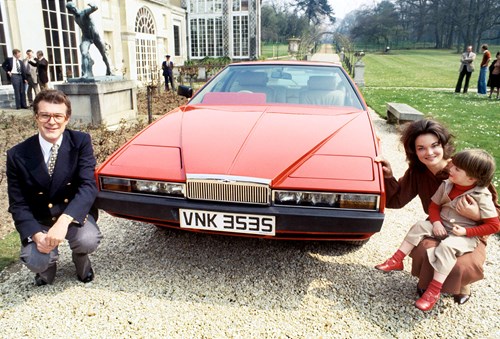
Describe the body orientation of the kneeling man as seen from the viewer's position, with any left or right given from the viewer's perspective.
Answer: facing the viewer

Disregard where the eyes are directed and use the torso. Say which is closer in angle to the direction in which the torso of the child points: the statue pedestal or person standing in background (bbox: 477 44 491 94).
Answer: the statue pedestal

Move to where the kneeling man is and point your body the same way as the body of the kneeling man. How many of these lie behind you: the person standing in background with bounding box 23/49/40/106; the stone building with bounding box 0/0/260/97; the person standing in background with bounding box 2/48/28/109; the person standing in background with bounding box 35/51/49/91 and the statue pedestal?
5

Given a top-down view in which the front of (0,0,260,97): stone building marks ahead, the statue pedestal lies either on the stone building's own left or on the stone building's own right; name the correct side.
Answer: on the stone building's own right

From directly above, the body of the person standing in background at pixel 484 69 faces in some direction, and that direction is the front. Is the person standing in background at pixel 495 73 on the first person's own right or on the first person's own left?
on the first person's own left

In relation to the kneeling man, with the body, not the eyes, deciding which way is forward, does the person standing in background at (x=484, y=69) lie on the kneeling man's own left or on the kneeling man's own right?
on the kneeling man's own left

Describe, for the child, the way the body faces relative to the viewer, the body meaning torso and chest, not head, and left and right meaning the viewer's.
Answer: facing the viewer and to the left of the viewer

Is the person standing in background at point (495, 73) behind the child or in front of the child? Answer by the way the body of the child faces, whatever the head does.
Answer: behind

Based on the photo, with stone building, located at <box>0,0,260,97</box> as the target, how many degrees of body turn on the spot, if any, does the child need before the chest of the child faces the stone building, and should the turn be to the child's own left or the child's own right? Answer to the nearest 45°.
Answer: approximately 90° to the child's own right

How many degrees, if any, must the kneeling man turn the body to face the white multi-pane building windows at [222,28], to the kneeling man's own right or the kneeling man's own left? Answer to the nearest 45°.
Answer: approximately 135° to the kneeling man's own left
